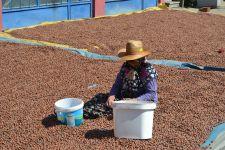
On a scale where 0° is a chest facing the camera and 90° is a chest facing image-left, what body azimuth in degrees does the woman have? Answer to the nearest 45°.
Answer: approximately 45°
